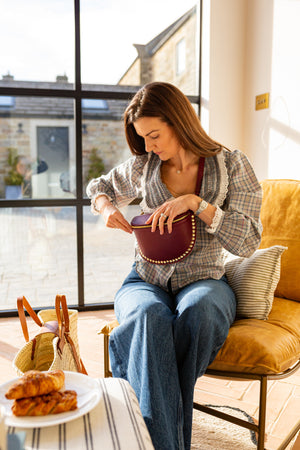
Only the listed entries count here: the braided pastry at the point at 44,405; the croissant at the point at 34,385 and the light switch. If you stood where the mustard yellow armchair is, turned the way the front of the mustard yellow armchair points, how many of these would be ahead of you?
2

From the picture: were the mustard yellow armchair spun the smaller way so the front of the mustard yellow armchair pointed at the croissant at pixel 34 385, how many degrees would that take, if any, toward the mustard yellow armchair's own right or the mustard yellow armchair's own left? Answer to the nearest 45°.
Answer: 0° — it already faces it

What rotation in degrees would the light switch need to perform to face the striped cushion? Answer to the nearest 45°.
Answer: approximately 45° to its left

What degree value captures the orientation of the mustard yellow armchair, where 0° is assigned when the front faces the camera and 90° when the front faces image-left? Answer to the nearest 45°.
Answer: approximately 45°
